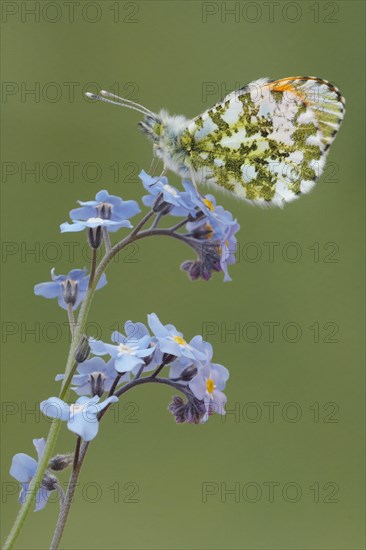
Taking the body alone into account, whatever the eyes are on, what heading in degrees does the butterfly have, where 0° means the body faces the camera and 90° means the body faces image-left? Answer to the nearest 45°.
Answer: approximately 90°
